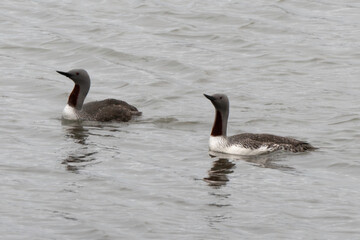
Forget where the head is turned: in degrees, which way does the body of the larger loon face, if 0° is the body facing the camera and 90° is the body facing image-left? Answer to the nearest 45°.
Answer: approximately 90°

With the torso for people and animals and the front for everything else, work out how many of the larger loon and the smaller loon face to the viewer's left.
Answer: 2

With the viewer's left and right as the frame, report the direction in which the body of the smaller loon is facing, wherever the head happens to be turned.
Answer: facing to the left of the viewer

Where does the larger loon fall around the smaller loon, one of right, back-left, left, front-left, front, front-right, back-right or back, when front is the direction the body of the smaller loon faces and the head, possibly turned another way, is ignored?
back-left
